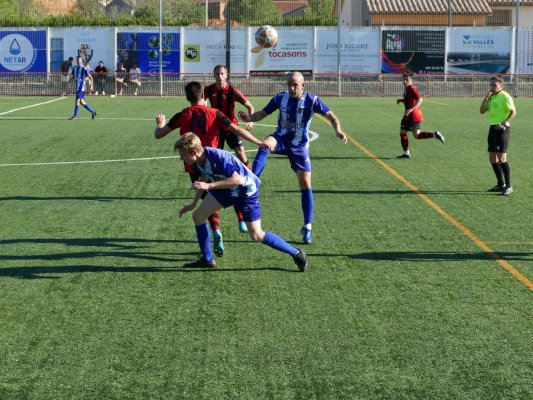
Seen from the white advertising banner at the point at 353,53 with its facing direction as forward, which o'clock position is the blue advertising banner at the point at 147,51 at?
The blue advertising banner is roughly at 3 o'clock from the white advertising banner.

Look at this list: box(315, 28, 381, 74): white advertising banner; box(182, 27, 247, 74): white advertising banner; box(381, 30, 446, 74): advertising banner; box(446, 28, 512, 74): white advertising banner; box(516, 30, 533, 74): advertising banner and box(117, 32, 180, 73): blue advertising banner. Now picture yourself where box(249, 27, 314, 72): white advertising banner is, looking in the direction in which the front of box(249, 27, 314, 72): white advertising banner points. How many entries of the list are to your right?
2

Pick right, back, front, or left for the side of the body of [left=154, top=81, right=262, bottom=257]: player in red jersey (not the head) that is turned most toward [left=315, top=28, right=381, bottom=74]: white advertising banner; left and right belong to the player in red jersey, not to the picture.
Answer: front

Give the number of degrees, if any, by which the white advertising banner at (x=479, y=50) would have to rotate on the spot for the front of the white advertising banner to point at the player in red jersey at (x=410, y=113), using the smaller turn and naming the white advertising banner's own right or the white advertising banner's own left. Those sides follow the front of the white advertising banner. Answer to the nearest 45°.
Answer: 0° — it already faces them

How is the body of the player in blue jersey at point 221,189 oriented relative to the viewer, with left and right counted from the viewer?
facing to the left of the viewer

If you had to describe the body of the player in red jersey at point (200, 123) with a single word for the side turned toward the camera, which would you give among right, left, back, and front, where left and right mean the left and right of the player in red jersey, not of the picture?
back

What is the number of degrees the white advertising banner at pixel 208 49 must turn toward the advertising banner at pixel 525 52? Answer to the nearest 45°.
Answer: approximately 90° to its left

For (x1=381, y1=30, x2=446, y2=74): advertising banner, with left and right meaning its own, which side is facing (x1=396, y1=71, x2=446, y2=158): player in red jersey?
front

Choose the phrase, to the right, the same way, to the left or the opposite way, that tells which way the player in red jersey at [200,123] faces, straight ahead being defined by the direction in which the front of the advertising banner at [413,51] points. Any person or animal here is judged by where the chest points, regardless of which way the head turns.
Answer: the opposite way

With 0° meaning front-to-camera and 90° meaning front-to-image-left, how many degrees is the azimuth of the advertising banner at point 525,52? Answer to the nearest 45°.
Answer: approximately 0°

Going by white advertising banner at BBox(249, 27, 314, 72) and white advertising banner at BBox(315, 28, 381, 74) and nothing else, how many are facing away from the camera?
0

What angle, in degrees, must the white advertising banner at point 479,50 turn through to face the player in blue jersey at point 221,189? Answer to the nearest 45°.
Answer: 0° — it already faces them

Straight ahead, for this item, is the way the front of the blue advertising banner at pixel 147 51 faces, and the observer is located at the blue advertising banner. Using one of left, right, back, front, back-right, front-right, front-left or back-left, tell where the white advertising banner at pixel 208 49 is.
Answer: left
